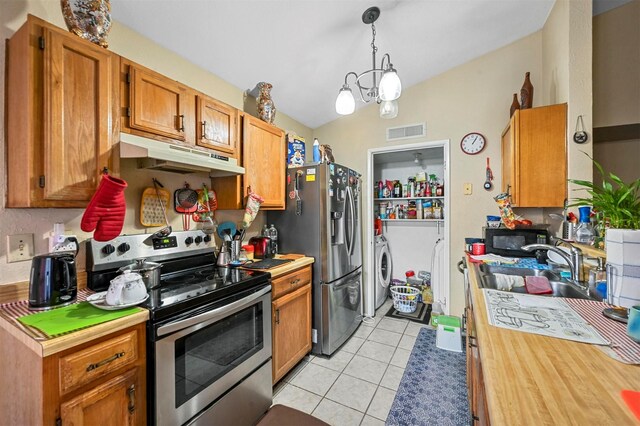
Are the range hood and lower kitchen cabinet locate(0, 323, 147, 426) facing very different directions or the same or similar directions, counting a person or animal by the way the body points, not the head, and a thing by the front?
same or similar directions

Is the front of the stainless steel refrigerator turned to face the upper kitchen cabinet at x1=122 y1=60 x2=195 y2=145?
no

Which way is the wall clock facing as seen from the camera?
toward the camera

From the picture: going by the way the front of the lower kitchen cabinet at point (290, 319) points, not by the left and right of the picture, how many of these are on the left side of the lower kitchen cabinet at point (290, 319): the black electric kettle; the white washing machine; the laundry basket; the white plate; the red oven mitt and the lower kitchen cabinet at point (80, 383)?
2

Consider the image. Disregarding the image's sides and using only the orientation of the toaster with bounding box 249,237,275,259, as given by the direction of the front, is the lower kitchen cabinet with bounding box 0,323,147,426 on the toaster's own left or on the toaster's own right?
on the toaster's own right

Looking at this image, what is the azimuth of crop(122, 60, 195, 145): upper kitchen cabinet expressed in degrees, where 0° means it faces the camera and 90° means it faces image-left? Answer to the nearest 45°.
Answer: approximately 315°

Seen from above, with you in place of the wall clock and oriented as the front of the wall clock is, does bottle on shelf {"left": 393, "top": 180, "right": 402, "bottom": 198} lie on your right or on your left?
on your right

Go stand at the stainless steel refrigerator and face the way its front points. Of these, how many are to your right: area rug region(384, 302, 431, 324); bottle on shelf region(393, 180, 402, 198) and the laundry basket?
0

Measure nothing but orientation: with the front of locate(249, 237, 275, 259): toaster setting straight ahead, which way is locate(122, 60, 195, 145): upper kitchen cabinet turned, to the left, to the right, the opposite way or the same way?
the same way

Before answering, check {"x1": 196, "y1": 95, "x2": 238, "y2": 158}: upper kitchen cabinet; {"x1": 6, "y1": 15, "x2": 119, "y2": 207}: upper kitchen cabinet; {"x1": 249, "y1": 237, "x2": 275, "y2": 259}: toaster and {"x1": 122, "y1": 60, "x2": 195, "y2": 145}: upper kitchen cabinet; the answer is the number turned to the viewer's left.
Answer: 0

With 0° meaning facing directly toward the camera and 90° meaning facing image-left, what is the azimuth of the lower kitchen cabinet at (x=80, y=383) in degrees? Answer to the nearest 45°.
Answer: approximately 315°
